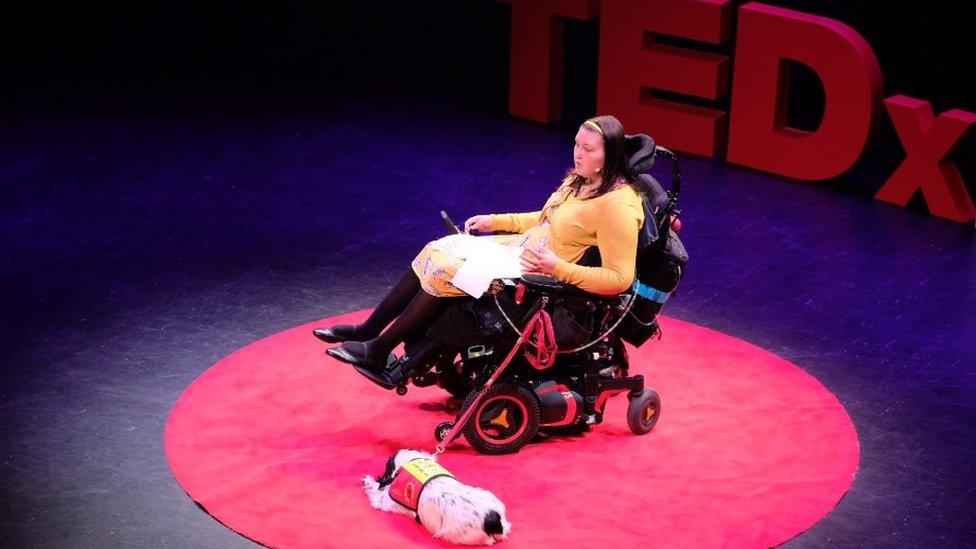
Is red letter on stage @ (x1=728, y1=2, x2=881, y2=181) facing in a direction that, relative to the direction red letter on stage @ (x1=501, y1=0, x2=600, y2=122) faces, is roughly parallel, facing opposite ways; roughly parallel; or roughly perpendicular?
roughly parallel

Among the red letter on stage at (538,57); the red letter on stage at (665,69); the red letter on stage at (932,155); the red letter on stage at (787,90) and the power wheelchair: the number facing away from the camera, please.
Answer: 0

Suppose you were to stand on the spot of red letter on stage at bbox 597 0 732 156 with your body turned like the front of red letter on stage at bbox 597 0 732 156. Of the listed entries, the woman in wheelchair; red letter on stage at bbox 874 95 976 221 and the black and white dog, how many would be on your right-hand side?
0

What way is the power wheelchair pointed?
to the viewer's left

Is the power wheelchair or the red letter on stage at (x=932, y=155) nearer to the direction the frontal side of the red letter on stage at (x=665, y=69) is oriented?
the power wheelchair

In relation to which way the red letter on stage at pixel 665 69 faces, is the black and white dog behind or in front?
in front

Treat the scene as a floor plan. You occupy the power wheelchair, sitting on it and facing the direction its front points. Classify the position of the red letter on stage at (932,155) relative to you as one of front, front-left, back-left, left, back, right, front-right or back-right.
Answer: back-right

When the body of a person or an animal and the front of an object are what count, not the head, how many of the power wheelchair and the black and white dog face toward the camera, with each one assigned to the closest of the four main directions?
0

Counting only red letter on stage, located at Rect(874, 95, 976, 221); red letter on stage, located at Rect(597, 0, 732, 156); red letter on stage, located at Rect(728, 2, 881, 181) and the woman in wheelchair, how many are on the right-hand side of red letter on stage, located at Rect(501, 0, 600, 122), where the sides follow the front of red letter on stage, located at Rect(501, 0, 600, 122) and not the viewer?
0

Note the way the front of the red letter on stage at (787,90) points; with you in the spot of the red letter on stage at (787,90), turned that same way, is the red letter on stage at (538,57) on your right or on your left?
on your right

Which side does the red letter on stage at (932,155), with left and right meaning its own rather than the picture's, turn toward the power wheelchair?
front

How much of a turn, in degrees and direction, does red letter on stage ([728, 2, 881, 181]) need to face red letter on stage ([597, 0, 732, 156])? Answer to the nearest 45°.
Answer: approximately 90° to its right

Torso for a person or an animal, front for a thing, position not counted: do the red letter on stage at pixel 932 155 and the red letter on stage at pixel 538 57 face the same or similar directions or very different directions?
same or similar directions

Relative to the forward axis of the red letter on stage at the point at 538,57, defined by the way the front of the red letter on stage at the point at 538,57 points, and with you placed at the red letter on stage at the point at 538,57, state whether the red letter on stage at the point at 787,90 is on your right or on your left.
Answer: on your left

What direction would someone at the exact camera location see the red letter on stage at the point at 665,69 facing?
facing the viewer and to the left of the viewer

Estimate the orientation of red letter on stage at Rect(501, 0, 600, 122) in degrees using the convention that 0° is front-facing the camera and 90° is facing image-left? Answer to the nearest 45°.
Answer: approximately 45°
